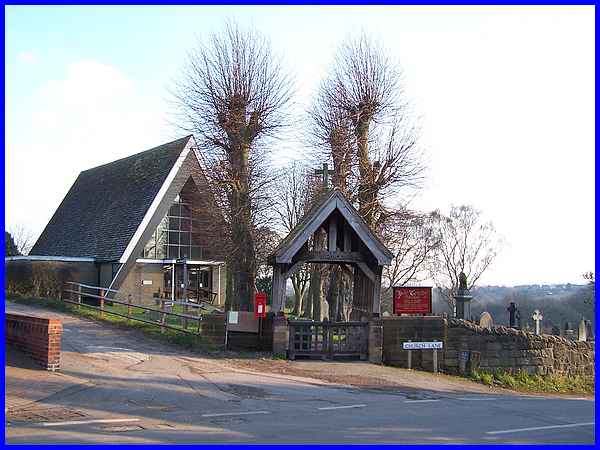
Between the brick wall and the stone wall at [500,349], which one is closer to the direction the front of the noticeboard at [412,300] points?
the brick wall

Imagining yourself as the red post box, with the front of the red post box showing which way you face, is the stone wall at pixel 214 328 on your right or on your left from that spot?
on your right

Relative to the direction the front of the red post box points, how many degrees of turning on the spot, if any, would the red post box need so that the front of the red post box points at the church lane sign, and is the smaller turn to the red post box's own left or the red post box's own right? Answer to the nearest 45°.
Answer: approximately 90° to the red post box's own left

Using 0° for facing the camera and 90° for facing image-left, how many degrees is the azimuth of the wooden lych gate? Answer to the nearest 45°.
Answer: approximately 0°

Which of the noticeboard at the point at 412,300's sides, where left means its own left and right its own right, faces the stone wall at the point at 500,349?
left

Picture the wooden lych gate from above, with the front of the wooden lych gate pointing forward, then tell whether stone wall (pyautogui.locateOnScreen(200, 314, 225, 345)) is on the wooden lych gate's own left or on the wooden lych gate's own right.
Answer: on the wooden lych gate's own right

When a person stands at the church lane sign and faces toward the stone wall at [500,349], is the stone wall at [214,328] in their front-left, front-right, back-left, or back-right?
back-left
